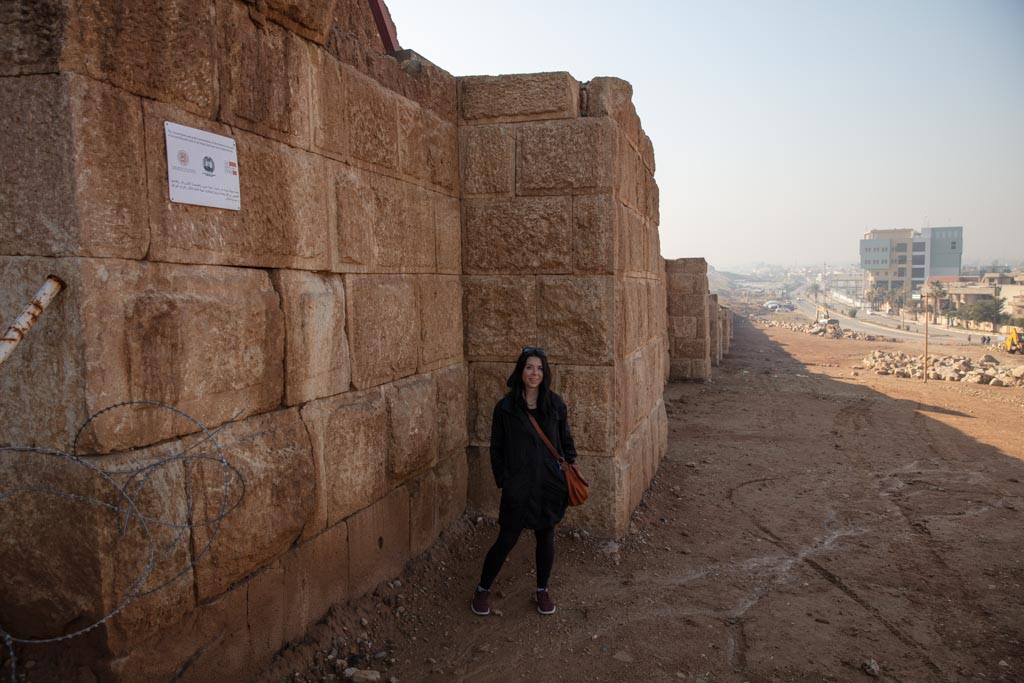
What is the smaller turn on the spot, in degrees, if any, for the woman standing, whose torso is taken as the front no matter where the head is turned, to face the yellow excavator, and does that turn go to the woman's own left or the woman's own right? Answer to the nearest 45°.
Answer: approximately 135° to the woman's own left

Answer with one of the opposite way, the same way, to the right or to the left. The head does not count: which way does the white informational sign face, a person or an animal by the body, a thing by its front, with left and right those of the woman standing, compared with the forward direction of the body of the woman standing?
to the left

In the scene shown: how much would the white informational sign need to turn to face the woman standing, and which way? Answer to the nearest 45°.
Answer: approximately 45° to its left

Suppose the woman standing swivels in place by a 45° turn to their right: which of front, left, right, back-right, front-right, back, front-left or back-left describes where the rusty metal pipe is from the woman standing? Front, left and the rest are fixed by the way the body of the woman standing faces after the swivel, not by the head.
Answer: front

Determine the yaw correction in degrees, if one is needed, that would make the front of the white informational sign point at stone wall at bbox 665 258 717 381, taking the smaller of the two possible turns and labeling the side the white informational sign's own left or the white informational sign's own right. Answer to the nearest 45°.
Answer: approximately 90° to the white informational sign's own left

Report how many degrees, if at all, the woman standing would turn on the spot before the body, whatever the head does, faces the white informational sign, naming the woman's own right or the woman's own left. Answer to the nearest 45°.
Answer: approximately 45° to the woman's own right

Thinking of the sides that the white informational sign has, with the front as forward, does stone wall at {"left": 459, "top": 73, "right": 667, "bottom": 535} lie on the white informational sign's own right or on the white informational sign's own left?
on the white informational sign's own left

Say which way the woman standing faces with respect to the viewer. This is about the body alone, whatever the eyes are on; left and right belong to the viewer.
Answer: facing the viewer

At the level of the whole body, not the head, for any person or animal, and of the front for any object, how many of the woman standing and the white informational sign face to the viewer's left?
0

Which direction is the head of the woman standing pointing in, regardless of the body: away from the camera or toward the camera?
toward the camera

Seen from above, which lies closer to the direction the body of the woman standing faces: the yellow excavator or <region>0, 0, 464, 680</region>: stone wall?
the stone wall

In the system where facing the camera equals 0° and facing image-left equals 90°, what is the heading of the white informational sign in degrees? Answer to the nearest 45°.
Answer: approximately 315°

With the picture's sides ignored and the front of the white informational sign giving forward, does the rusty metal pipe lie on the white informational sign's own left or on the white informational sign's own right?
on the white informational sign's own right

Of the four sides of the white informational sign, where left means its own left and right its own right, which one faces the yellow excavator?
left

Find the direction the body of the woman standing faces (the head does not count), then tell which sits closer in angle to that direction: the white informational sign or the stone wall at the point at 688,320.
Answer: the white informational sign

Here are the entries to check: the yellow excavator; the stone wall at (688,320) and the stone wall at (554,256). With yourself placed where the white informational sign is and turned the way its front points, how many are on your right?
0
